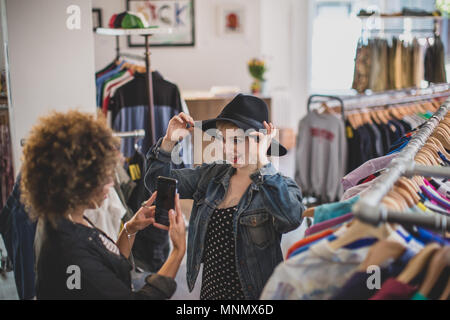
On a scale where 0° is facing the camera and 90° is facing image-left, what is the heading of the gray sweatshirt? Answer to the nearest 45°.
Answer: approximately 0°

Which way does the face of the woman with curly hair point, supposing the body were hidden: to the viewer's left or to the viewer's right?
to the viewer's right

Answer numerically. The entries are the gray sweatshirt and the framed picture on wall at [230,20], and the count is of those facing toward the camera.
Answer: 2

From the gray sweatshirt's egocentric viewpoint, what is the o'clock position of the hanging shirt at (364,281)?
The hanging shirt is roughly at 12 o'clock from the gray sweatshirt.

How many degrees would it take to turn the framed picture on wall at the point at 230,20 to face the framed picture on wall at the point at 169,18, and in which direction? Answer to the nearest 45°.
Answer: approximately 90° to its right

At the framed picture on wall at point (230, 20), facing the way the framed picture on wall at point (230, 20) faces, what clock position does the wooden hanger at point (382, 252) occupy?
The wooden hanger is roughly at 12 o'clock from the framed picture on wall.

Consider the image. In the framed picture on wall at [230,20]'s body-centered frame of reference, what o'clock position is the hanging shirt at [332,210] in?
The hanging shirt is roughly at 12 o'clock from the framed picture on wall.
